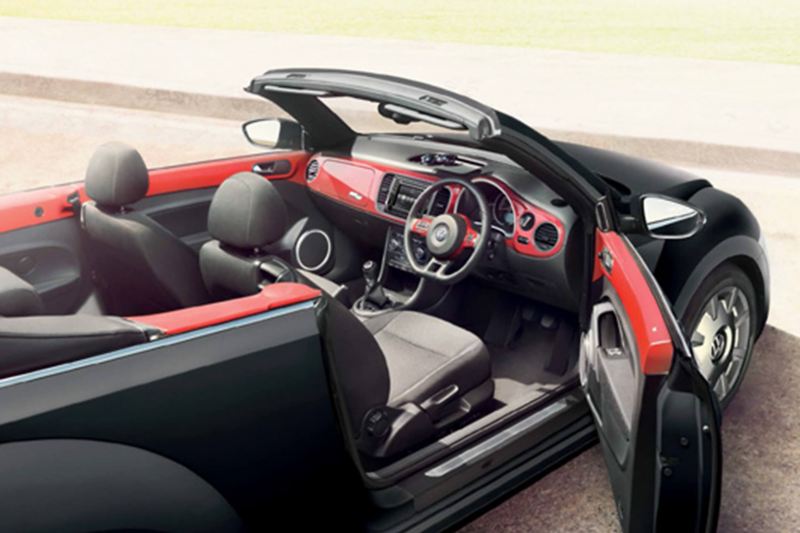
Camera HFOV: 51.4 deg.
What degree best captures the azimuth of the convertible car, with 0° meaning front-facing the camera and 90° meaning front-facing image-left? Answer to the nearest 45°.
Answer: approximately 225°
